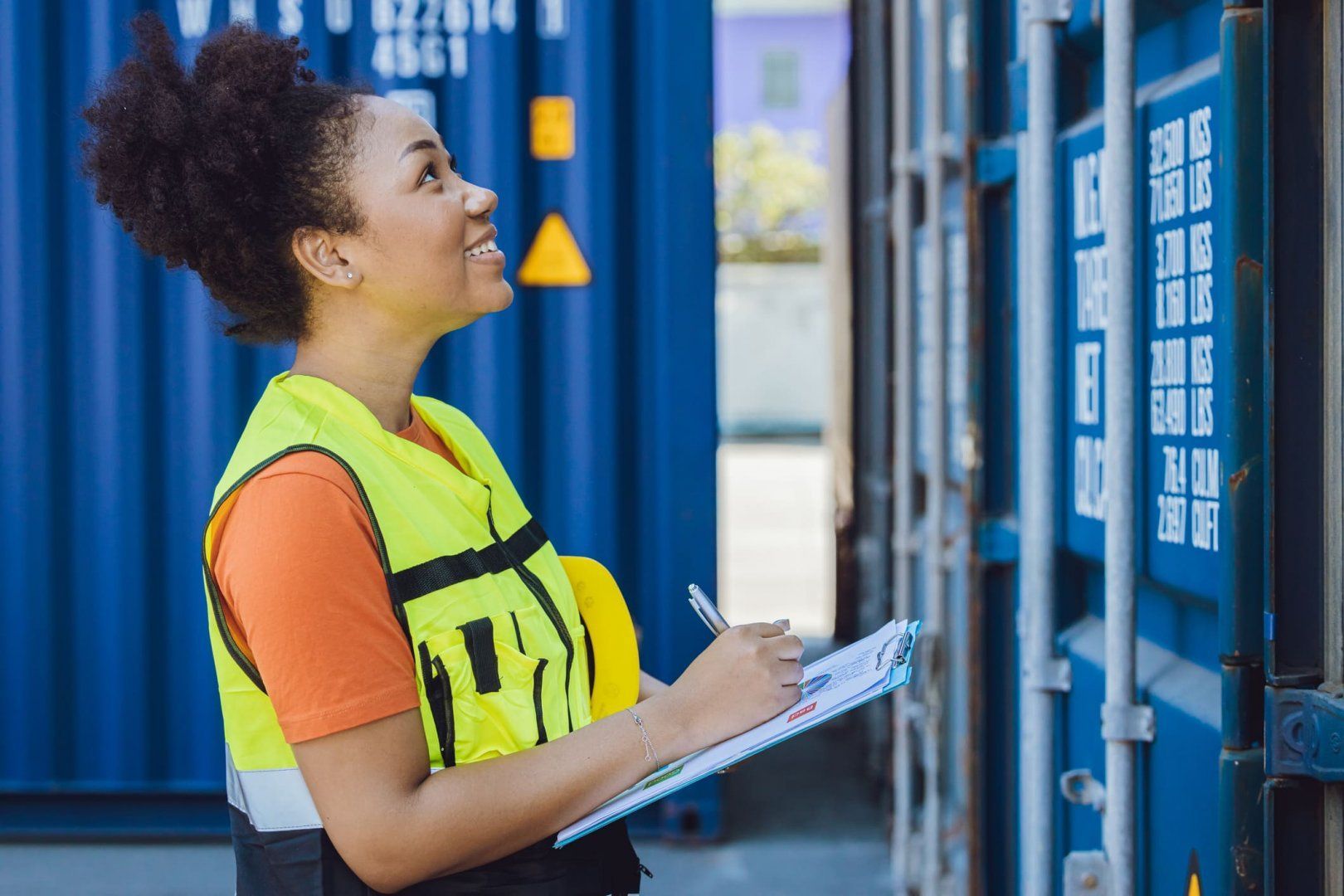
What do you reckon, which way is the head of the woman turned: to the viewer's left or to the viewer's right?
to the viewer's right

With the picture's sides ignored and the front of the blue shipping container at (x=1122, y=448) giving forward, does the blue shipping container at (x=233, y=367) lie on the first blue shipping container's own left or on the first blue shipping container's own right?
on the first blue shipping container's own right

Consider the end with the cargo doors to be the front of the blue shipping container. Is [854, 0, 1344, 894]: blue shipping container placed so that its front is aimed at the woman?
yes

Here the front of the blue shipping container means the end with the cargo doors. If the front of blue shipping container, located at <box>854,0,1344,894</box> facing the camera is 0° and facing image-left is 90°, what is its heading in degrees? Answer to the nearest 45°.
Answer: approximately 45°

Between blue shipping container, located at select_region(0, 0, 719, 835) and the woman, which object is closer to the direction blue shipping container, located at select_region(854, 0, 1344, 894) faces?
the woman
